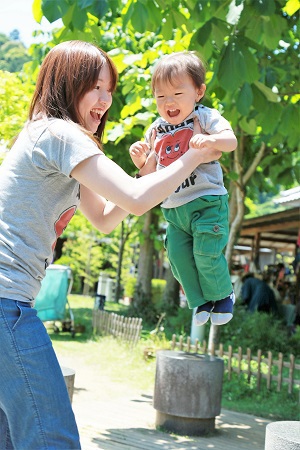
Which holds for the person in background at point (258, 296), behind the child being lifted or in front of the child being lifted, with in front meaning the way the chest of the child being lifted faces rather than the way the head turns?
behind

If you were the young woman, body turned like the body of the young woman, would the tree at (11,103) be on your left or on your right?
on your left

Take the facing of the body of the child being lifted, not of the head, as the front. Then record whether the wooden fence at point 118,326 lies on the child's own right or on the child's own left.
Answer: on the child's own right

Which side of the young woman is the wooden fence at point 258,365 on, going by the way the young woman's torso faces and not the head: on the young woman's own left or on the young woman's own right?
on the young woman's own left

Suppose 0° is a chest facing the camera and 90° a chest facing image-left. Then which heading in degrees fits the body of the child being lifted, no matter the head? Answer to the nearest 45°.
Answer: approximately 45°

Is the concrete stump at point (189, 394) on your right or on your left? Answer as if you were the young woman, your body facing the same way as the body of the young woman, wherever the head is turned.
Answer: on your left

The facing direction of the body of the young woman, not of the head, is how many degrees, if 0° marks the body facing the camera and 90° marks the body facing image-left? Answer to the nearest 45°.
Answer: approximately 270°

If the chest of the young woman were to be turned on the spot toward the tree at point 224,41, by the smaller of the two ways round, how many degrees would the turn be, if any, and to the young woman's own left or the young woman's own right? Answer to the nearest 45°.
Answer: approximately 90° to the young woman's own left
